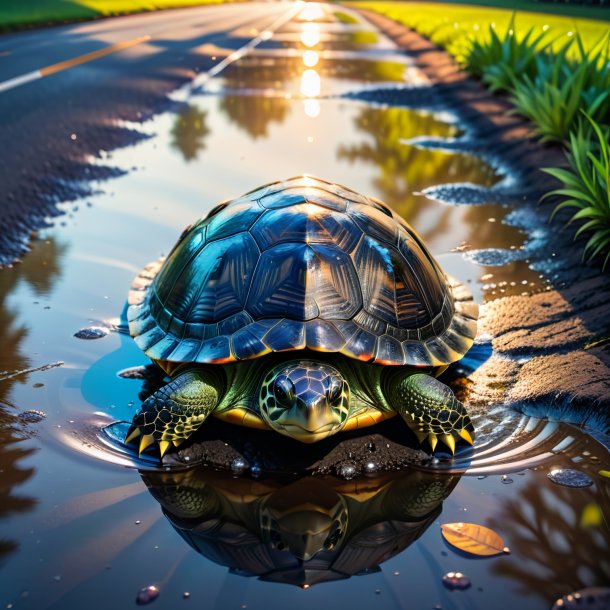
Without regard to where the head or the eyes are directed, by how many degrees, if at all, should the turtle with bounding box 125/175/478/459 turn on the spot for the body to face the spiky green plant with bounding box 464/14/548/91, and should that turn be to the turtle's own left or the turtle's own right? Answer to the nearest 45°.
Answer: approximately 135° to the turtle's own left

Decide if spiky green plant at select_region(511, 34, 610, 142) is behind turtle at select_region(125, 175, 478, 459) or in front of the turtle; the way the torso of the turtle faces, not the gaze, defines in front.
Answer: behind

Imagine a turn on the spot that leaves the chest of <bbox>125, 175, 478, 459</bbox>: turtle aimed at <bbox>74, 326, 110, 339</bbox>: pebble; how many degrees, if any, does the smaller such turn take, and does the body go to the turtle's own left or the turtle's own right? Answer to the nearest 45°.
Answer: approximately 135° to the turtle's own right

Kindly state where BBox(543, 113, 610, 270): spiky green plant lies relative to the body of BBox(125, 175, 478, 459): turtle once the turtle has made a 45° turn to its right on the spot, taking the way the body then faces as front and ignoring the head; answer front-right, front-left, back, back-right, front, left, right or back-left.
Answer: back

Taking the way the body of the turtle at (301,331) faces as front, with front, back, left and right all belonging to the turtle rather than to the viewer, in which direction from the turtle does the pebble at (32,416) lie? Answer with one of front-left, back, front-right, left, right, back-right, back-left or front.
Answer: right

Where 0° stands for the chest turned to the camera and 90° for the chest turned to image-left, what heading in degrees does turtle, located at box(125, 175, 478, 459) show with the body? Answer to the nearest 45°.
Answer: approximately 0°

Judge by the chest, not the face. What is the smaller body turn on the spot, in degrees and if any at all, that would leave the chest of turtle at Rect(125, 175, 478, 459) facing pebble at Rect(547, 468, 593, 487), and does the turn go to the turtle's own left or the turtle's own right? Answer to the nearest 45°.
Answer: approximately 90° to the turtle's own left

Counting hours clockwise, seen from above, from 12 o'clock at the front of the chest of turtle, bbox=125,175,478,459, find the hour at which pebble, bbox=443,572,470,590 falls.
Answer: The pebble is roughly at 11 o'clock from the turtle.
